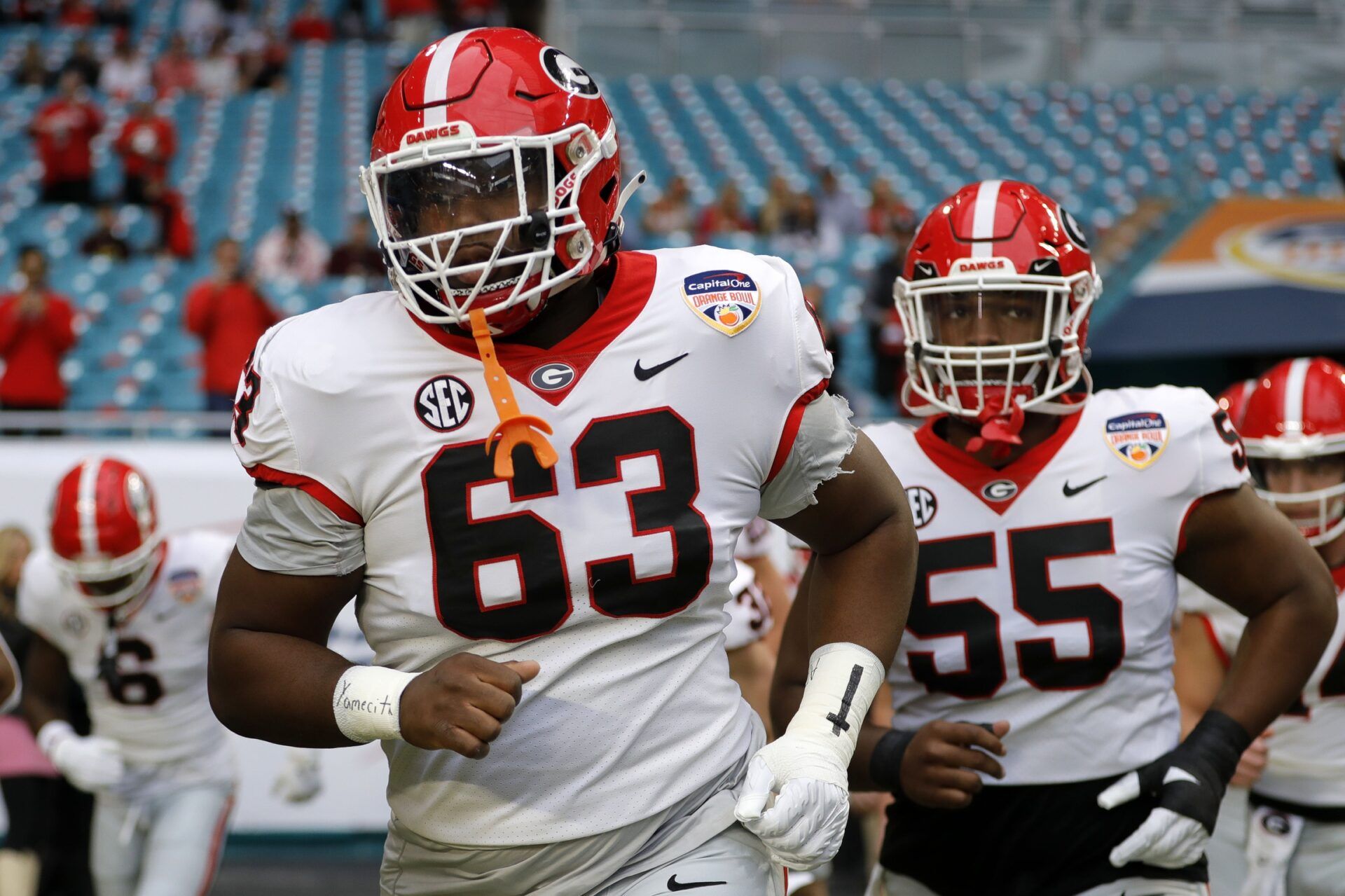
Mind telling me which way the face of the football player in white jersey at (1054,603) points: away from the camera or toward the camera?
toward the camera

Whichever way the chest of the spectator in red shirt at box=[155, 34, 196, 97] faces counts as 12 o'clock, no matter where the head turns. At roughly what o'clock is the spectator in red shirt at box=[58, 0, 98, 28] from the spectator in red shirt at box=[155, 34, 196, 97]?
the spectator in red shirt at box=[58, 0, 98, 28] is roughly at 5 o'clock from the spectator in red shirt at box=[155, 34, 196, 97].

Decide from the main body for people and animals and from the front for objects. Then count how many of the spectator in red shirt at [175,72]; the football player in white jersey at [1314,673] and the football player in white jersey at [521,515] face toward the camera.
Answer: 3

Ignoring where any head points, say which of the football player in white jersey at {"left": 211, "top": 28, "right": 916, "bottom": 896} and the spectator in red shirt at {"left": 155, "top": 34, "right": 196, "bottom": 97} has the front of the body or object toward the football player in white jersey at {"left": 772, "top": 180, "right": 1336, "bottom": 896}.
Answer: the spectator in red shirt

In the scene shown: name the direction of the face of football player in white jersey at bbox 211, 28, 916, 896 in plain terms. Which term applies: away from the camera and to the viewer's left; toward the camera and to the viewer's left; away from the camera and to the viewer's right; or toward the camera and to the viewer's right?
toward the camera and to the viewer's left

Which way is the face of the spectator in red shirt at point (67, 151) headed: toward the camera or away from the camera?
toward the camera

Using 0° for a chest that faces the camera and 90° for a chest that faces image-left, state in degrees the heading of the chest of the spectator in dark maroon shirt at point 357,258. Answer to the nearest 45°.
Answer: approximately 0°

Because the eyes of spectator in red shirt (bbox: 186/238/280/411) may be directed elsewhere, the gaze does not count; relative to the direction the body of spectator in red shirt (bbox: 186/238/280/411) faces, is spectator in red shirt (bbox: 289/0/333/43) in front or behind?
behind

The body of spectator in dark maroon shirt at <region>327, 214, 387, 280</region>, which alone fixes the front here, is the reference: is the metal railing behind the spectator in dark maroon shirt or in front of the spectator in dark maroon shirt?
in front

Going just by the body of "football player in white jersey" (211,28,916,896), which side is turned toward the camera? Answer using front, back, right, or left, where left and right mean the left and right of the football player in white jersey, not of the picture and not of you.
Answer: front

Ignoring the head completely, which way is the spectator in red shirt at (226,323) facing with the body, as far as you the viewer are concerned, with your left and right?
facing the viewer

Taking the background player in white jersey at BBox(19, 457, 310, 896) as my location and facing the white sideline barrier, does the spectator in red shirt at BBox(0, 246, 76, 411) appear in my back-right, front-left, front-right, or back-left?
front-left

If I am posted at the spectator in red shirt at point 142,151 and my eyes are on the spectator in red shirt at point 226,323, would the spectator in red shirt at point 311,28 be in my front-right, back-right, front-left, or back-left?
back-left

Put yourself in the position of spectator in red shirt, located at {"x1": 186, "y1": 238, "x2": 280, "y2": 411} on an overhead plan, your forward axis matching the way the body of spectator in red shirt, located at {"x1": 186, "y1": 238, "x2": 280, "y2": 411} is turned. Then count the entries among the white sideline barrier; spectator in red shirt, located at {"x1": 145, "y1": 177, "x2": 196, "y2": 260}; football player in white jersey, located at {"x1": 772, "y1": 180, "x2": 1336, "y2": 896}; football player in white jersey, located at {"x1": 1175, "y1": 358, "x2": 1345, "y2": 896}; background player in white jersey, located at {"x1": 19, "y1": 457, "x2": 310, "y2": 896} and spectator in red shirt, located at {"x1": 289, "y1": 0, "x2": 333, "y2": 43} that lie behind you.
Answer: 2

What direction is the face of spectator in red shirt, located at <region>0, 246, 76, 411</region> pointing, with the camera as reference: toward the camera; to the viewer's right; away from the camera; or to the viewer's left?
toward the camera

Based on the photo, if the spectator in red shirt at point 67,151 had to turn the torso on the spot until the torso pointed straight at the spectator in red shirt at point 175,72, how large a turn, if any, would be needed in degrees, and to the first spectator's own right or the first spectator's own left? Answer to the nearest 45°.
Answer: approximately 180°

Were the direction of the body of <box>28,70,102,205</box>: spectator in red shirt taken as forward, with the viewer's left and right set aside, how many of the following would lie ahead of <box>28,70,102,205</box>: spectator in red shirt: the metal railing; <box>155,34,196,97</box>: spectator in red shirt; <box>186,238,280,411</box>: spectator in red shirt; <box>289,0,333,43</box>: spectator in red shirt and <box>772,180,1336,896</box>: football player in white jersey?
3

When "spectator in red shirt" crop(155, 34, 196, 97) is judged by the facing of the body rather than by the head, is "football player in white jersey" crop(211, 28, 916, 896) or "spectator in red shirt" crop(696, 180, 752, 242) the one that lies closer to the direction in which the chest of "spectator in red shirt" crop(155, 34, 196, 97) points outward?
the football player in white jersey
